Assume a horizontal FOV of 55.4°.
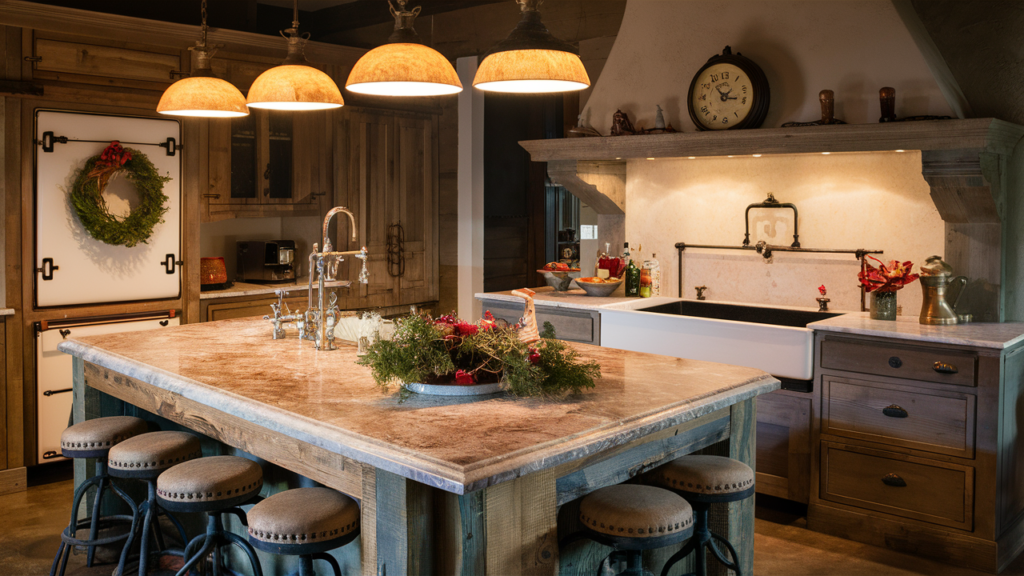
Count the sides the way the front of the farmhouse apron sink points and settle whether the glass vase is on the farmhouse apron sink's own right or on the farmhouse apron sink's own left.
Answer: on the farmhouse apron sink's own left

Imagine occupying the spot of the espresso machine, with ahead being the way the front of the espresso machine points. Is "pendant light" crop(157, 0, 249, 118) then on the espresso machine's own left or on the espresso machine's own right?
on the espresso machine's own right

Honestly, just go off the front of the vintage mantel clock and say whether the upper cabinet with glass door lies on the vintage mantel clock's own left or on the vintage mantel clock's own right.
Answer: on the vintage mantel clock's own right

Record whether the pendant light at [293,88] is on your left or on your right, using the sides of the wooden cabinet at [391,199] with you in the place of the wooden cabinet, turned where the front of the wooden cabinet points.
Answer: on your right
